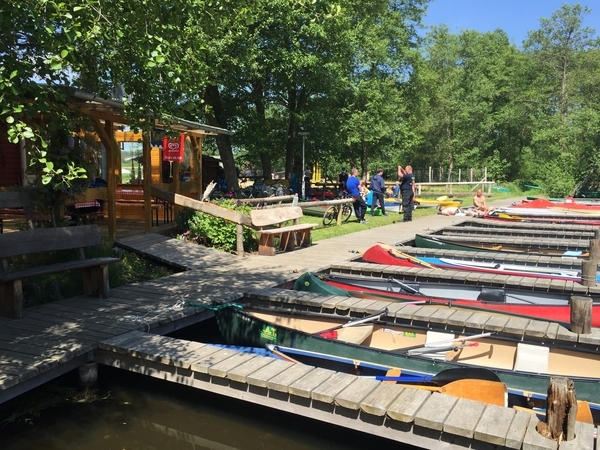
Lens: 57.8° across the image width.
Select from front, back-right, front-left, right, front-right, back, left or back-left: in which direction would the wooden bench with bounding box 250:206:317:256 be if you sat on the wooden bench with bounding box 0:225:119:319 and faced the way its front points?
left

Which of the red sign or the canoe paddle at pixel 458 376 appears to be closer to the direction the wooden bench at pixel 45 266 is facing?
the canoe paddle

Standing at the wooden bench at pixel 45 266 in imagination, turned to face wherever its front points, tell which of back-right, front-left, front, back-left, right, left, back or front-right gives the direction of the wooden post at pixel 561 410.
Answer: front

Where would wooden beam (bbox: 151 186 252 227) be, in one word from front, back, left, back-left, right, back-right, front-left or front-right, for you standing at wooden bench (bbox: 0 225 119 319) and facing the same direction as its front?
left
